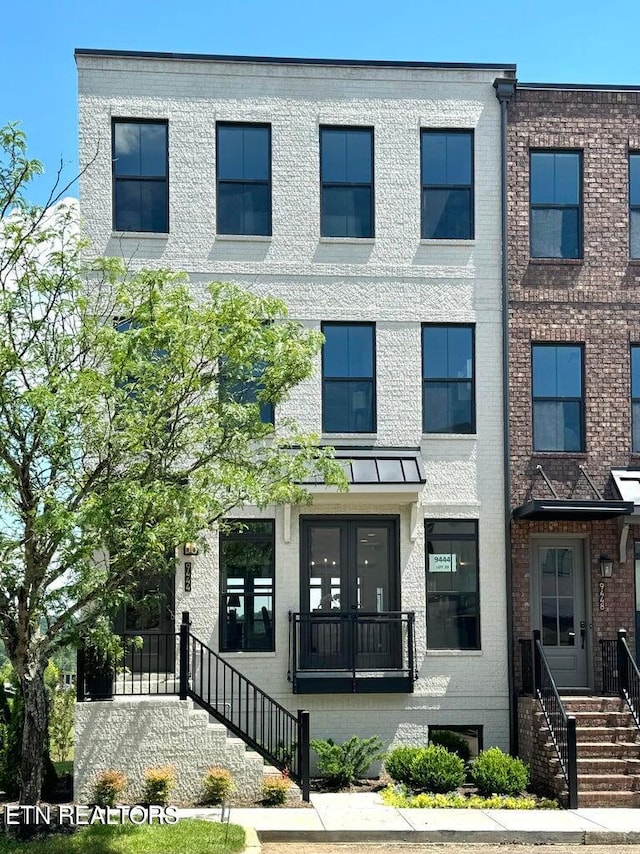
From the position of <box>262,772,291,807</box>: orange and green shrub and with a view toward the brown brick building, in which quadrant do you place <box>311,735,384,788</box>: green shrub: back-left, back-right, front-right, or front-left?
front-left

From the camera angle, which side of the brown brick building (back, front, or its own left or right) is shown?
front

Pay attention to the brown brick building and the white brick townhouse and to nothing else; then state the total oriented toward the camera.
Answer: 2

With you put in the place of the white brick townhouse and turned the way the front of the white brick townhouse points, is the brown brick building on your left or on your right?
on your left

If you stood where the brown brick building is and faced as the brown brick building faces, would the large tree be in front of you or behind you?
in front

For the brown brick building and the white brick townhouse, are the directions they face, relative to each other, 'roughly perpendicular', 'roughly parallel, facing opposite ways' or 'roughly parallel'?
roughly parallel

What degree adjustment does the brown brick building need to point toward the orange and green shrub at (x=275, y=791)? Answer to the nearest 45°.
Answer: approximately 45° to its right

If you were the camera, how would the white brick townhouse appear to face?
facing the viewer
